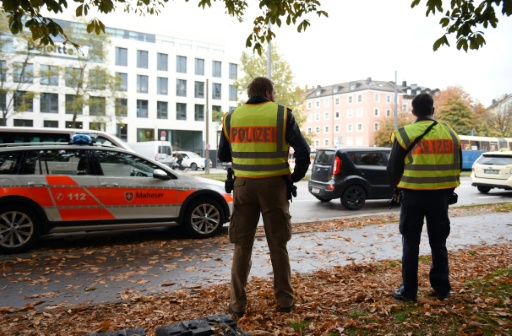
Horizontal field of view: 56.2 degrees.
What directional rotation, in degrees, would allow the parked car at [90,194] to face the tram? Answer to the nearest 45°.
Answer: approximately 45° to its left

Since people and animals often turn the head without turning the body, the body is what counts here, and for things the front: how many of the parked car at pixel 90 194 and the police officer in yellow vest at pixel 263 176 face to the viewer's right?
1

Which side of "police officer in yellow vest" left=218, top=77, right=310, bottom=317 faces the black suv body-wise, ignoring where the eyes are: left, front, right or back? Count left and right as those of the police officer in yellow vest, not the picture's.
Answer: front

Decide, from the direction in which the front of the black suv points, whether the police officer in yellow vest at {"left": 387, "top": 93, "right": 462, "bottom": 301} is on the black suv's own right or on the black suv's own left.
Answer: on the black suv's own right

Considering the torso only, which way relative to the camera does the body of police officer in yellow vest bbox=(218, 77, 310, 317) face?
away from the camera

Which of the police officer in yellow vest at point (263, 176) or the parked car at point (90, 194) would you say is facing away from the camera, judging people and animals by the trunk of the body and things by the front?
the police officer in yellow vest

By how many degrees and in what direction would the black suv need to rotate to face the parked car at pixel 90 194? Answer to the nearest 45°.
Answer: approximately 180°

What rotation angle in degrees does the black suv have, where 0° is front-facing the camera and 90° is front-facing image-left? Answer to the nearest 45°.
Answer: approximately 225°

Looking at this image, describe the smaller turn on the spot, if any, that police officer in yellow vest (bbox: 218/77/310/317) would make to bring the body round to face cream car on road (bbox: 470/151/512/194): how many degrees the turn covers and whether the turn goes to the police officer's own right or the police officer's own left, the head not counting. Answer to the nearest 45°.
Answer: approximately 45° to the police officer's own right

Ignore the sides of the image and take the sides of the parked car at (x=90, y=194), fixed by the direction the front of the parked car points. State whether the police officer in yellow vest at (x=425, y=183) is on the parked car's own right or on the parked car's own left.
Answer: on the parked car's own right

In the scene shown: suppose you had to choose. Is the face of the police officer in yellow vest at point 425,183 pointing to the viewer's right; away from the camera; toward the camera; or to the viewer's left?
away from the camera

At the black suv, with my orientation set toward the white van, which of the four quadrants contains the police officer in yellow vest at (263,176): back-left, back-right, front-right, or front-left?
back-left

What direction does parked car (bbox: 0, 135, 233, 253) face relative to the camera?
to the viewer's right

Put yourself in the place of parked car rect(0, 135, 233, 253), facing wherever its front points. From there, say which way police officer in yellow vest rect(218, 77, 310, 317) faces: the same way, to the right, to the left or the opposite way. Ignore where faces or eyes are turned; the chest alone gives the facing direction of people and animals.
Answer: to the left

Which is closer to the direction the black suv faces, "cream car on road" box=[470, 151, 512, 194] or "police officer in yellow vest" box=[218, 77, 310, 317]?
the cream car on road

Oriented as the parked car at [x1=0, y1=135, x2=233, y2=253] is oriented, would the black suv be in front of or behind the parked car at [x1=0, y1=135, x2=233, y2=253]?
in front

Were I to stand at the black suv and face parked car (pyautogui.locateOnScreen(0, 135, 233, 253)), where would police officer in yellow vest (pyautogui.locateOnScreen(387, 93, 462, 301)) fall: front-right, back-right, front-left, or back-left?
front-left
